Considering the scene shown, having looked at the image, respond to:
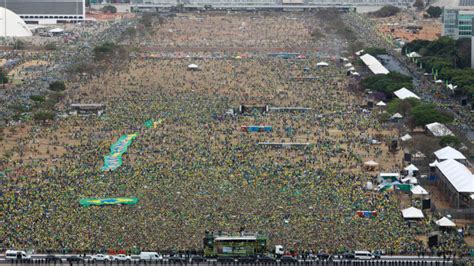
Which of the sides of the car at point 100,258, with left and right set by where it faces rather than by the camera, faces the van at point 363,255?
front

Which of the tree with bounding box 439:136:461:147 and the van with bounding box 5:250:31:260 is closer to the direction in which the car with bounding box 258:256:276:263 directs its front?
the tree

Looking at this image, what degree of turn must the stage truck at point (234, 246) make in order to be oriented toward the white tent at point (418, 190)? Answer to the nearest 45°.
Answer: approximately 45° to its left

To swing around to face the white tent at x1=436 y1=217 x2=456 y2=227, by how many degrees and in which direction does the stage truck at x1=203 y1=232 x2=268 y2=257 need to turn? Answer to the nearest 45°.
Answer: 0° — it already faces it

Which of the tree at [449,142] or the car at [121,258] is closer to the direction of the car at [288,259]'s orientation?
the tree

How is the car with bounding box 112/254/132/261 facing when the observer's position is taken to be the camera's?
facing to the right of the viewer

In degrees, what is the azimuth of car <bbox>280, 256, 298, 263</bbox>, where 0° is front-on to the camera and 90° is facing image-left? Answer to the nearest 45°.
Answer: approximately 270°

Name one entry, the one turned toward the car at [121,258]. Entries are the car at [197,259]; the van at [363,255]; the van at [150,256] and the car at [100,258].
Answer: the car at [100,258]

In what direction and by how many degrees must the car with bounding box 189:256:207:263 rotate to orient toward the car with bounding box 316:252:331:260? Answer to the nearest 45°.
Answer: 0° — it already faces it

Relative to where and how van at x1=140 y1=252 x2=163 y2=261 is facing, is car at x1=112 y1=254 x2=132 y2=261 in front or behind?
behind

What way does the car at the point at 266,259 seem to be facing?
to the viewer's right
